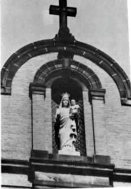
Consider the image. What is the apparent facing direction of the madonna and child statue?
toward the camera
